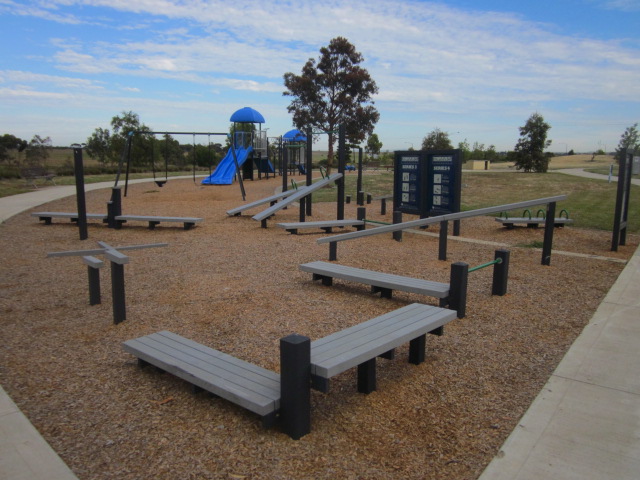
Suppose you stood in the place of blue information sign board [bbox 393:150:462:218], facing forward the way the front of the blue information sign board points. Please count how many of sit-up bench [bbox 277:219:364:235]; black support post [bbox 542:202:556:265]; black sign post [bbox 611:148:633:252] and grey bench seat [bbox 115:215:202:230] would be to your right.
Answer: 2

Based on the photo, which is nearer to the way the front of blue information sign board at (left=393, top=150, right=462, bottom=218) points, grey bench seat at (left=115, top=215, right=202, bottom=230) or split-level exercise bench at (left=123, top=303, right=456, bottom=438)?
the split-level exercise bench

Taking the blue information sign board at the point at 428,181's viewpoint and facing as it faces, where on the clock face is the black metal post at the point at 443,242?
The black metal post is roughly at 12 o'clock from the blue information sign board.

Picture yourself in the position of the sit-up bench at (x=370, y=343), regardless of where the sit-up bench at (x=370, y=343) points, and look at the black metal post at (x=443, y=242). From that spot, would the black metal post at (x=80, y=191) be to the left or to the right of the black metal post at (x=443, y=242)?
left

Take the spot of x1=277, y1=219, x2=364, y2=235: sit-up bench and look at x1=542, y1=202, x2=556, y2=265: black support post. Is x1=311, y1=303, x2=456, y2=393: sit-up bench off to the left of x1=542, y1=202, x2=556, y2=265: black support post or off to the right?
right

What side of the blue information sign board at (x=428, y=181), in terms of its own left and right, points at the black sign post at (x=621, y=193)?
left

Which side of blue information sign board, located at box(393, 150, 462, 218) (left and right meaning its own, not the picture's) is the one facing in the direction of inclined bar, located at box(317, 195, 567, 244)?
front

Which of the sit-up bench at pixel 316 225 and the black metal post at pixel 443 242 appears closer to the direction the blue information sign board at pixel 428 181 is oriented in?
the black metal post

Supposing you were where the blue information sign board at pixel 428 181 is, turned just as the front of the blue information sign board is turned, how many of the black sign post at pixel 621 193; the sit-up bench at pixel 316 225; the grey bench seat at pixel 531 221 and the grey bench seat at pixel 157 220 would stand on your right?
2

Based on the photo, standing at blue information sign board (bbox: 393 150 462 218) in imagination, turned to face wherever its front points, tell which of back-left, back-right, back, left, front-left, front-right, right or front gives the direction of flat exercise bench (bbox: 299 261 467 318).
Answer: front

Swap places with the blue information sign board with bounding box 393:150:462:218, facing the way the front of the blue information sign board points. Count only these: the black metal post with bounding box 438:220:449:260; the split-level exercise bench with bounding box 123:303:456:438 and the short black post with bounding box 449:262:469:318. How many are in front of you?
3

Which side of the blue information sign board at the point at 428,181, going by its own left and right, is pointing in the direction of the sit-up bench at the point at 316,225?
right

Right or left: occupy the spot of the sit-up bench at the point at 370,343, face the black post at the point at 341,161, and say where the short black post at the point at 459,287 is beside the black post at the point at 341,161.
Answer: right

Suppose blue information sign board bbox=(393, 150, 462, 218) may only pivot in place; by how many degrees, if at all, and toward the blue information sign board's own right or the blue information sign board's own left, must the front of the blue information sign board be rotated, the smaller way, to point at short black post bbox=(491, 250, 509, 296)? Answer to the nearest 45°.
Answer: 0° — it already faces it

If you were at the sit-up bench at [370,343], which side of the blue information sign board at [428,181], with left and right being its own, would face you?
front

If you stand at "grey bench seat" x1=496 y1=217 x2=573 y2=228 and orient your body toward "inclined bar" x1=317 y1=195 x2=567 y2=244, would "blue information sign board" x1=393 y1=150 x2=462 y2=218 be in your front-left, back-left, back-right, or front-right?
front-right

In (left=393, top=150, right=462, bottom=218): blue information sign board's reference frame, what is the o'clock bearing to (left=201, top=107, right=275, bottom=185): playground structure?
The playground structure is roughly at 5 o'clock from the blue information sign board.

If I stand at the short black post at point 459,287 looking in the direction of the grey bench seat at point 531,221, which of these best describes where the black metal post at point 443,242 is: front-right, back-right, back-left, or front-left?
front-left

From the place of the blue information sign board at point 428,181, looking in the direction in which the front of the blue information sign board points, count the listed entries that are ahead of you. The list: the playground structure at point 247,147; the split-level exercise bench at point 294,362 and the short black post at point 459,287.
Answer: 2

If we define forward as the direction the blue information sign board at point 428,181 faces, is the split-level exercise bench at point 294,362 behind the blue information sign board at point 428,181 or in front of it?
in front

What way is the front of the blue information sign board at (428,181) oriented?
toward the camera
